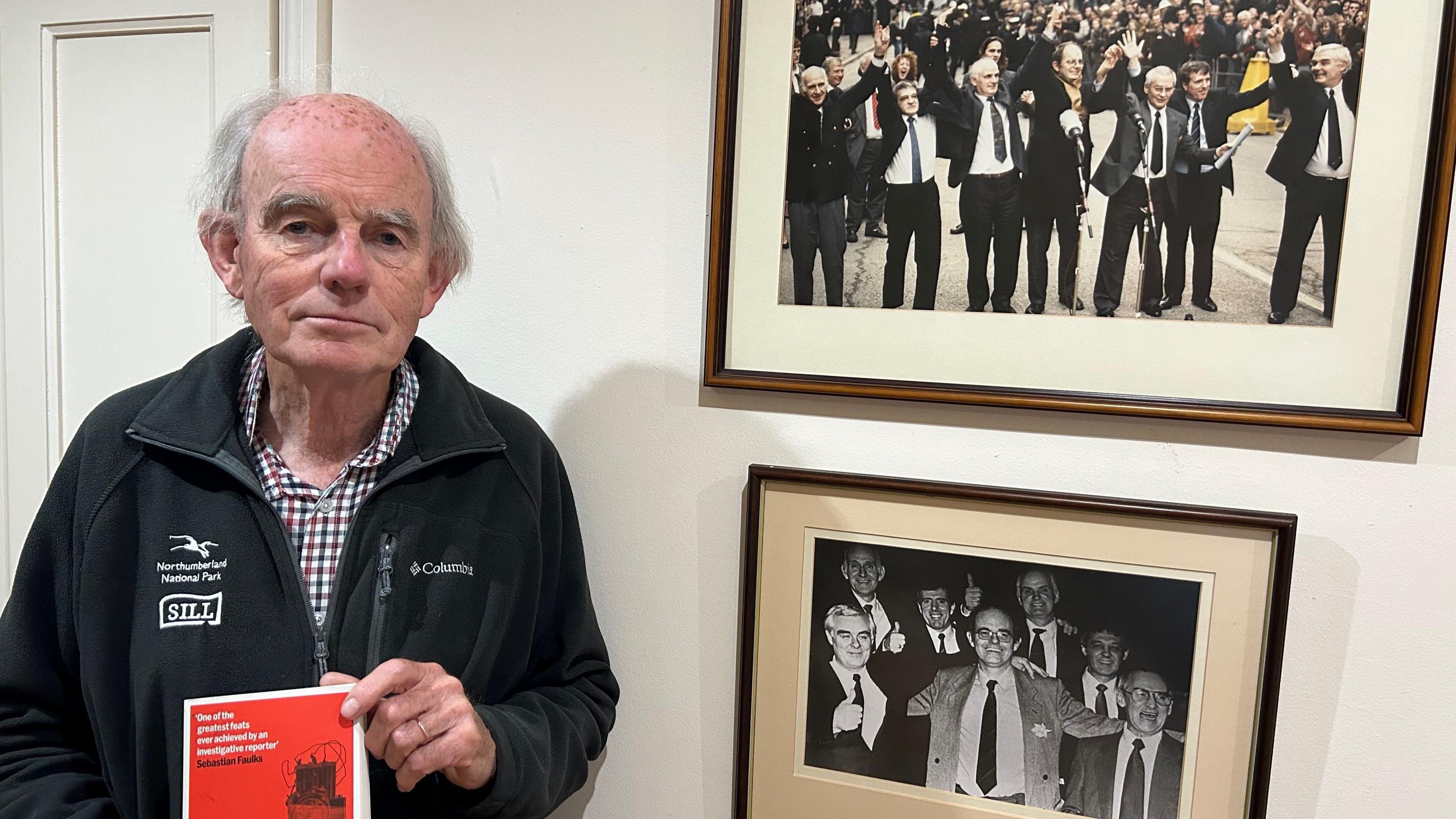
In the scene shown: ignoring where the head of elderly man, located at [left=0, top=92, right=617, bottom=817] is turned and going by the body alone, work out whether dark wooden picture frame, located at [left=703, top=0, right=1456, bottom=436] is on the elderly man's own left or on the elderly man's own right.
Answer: on the elderly man's own left

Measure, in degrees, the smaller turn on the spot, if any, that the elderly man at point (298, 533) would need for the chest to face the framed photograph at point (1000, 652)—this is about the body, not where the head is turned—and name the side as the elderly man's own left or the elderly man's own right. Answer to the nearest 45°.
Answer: approximately 90° to the elderly man's own left

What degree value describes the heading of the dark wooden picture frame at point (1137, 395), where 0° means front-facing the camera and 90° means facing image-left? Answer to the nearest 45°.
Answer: approximately 0°

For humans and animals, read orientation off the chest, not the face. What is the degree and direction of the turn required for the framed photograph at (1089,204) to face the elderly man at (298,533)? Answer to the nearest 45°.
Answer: approximately 45° to its right

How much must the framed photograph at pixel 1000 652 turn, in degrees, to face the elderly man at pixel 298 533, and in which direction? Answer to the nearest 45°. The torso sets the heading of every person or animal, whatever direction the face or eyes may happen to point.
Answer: approximately 45° to its right

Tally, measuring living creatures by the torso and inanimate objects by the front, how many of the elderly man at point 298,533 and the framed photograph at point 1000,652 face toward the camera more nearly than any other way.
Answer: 2

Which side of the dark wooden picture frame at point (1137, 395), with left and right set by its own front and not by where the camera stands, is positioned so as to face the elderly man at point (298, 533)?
right
